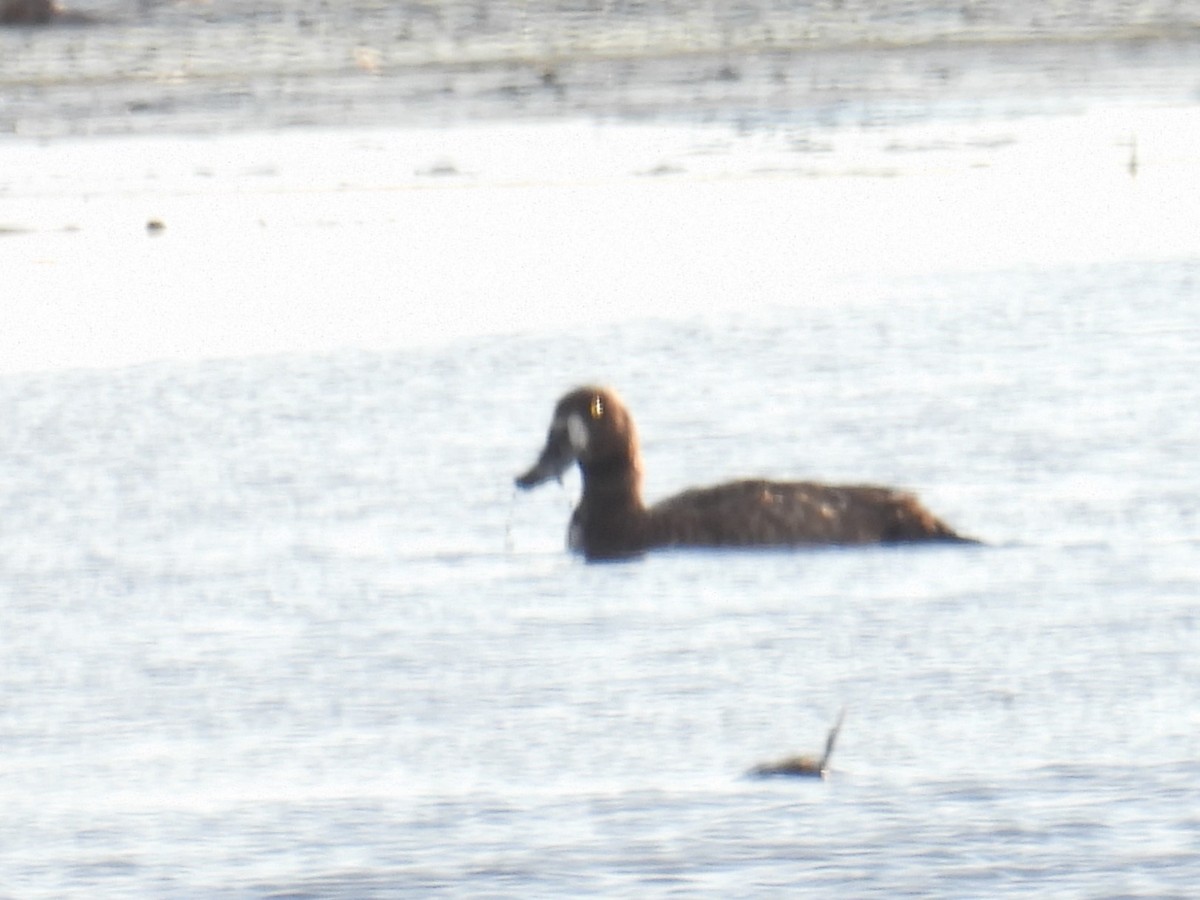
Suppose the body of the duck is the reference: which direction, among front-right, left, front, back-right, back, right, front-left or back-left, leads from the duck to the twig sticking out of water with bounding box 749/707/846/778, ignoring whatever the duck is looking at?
left

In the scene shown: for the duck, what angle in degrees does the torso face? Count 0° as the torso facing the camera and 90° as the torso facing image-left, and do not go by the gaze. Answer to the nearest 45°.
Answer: approximately 90°
